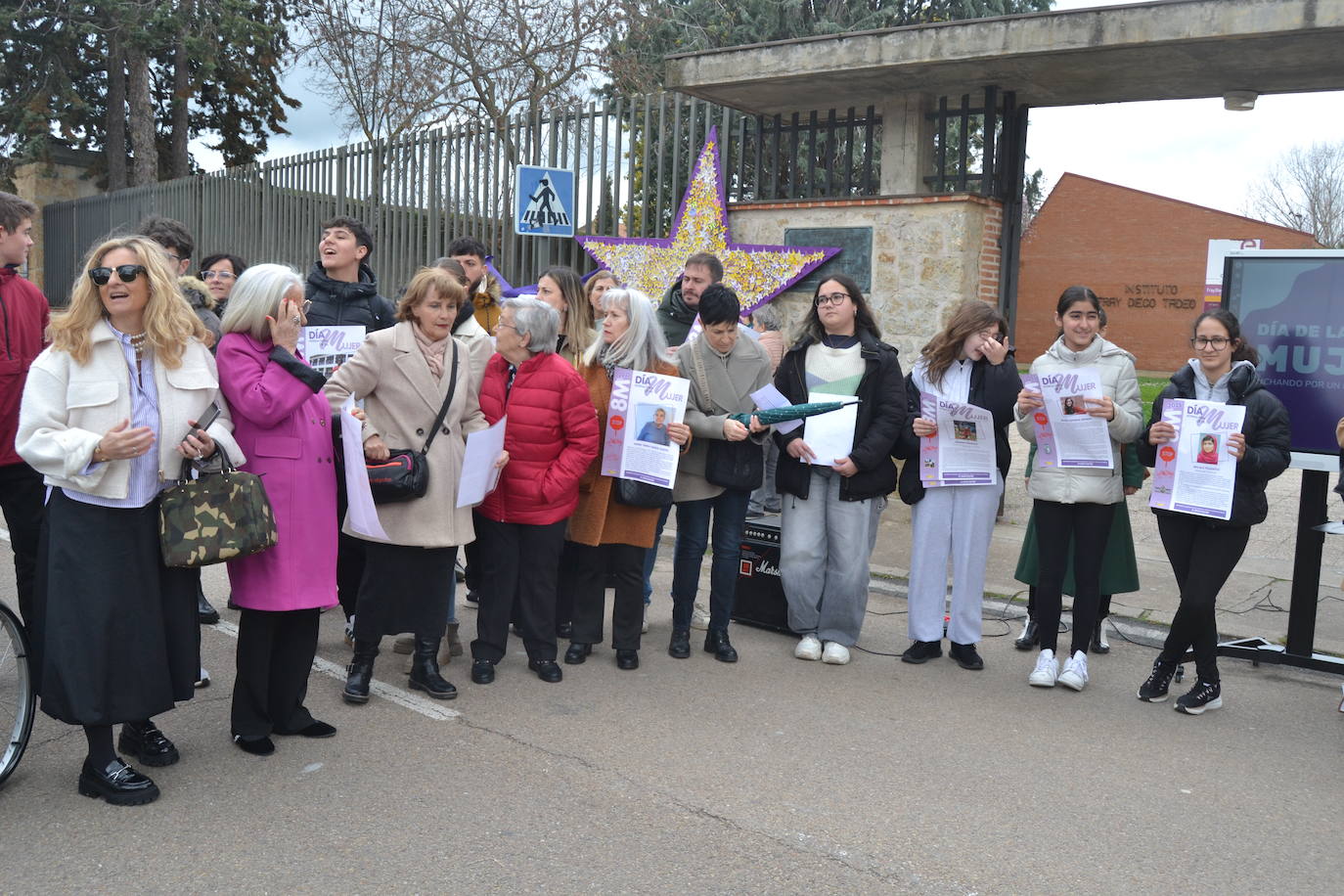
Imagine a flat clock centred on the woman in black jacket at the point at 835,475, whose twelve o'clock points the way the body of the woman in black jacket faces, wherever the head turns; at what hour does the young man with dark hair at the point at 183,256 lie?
The young man with dark hair is roughly at 3 o'clock from the woman in black jacket.

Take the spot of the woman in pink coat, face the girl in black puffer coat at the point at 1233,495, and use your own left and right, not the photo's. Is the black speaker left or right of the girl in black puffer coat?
left

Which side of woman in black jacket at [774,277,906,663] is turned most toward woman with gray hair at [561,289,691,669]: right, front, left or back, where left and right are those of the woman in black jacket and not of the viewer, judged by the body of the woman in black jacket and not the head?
right

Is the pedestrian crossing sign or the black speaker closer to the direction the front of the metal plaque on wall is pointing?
the black speaker

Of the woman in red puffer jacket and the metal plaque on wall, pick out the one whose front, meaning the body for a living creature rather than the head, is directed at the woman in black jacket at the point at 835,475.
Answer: the metal plaque on wall

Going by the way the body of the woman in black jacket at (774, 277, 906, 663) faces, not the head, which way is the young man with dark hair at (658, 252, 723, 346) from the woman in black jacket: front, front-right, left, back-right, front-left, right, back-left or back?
back-right

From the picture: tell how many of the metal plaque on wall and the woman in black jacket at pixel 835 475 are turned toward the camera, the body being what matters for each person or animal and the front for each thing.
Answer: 2

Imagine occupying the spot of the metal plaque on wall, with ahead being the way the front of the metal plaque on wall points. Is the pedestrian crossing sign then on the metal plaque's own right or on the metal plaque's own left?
on the metal plaque's own right

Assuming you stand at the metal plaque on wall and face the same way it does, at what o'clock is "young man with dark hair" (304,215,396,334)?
The young man with dark hair is roughly at 1 o'clock from the metal plaque on wall.

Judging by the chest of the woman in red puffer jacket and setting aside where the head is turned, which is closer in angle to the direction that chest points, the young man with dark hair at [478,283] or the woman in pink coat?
the woman in pink coat

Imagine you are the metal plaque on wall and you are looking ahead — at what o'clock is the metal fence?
The metal fence is roughly at 4 o'clock from the metal plaque on wall.
